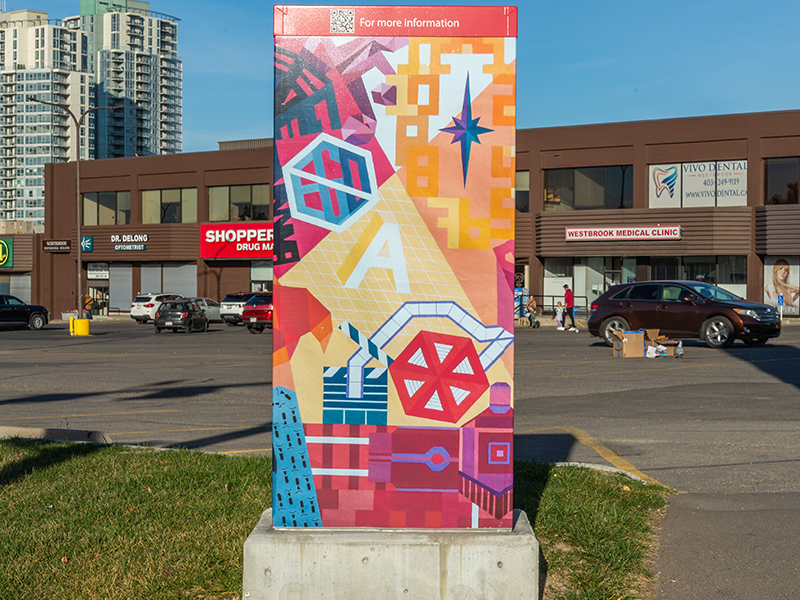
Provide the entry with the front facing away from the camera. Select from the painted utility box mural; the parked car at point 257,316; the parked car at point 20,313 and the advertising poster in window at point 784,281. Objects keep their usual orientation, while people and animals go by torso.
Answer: the parked car at point 257,316

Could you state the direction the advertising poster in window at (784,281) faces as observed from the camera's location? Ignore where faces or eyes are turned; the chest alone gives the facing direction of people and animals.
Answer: facing the viewer

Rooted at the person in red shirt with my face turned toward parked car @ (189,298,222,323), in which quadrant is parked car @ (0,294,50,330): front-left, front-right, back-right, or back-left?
front-left

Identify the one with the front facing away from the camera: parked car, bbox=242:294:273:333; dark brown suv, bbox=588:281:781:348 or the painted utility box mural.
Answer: the parked car

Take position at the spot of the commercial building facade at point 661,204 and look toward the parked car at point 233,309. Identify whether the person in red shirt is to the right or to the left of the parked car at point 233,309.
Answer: left

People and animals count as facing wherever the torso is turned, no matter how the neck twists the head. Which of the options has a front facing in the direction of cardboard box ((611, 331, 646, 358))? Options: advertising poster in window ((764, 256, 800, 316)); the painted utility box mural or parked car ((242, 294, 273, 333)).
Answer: the advertising poster in window

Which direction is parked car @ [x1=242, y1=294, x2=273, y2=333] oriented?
away from the camera

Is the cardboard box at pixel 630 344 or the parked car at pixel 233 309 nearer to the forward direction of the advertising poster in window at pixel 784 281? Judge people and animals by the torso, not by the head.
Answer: the cardboard box

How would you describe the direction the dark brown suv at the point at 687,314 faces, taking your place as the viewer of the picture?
facing the viewer and to the right of the viewer

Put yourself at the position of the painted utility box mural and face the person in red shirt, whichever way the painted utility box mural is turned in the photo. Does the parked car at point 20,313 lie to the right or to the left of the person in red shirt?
left

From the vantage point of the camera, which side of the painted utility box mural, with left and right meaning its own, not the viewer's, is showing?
front
